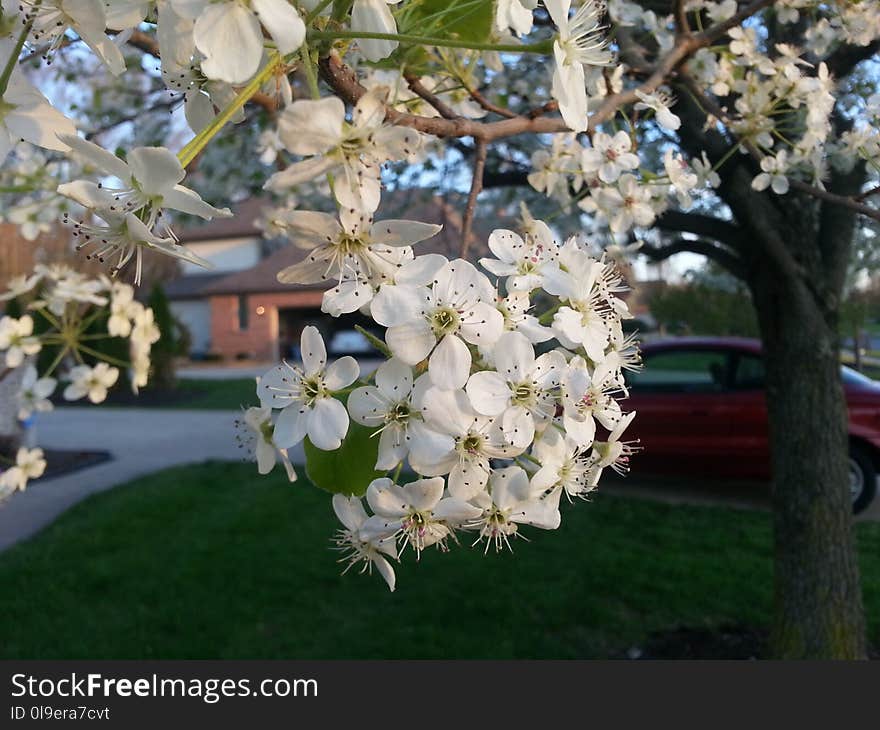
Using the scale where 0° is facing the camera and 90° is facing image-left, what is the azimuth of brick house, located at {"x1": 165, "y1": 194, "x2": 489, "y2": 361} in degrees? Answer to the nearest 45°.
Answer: approximately 0°

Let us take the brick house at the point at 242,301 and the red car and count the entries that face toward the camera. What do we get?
1

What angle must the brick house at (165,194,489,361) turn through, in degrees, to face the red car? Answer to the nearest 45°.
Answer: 0° — it already faces it

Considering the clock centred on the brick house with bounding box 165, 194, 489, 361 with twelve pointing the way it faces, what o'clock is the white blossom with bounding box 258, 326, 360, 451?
The white blossom is roughly at 12 o'clock from the brick house.

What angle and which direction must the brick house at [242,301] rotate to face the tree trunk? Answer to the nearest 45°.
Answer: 0° — it already faces it
